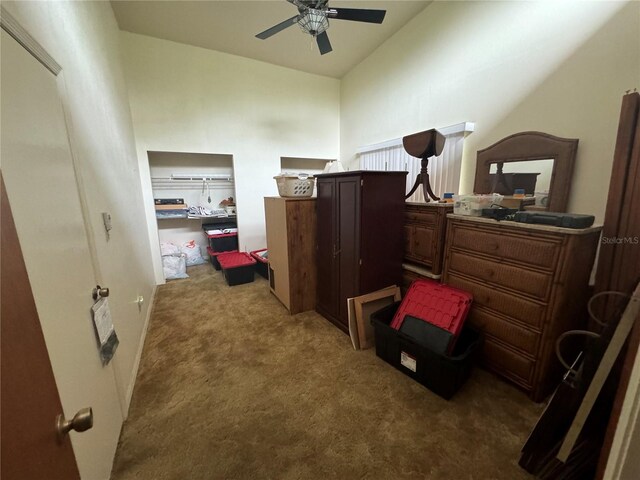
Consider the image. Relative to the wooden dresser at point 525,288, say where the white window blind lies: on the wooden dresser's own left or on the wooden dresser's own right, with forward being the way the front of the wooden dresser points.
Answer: on the wooden dresser's own right

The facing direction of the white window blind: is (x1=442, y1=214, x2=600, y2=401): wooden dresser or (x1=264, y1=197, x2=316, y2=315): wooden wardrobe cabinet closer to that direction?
the wooden wardrobe cabinet

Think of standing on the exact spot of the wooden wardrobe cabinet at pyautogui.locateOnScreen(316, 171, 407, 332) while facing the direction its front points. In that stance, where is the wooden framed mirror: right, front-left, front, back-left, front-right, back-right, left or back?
back-left

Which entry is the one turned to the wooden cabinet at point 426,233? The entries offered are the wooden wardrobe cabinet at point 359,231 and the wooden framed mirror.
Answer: the wooden framed mirror

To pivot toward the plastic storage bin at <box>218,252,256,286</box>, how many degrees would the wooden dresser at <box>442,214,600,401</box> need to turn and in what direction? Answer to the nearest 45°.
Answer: approximately 45° to its right

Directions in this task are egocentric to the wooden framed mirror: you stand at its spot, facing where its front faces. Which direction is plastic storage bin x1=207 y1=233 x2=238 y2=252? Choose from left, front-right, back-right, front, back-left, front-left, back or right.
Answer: front-right

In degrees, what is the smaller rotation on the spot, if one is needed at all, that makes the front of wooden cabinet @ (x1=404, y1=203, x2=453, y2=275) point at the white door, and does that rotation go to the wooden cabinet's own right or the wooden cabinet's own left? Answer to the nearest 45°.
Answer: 0° — it already faces it

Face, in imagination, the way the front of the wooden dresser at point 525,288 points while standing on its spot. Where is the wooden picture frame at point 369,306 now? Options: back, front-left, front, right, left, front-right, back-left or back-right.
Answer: front-right

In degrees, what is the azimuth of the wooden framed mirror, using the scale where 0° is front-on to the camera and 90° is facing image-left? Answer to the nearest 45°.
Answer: approximately 45°

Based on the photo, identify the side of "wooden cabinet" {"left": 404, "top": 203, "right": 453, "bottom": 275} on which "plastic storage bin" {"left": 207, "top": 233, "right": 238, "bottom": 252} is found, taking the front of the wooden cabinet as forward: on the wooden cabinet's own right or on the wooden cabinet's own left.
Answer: on the wooden cabinet's own right
